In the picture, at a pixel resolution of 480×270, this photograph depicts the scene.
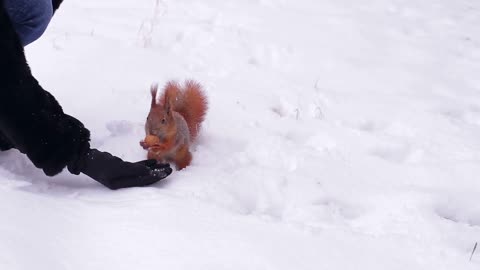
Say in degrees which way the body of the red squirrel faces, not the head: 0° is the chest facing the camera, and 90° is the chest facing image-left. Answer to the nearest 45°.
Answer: approximately 45°
